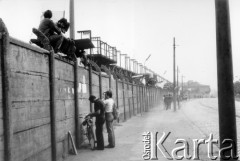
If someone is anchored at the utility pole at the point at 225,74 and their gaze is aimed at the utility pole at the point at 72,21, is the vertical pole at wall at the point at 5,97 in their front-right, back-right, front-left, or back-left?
front-left

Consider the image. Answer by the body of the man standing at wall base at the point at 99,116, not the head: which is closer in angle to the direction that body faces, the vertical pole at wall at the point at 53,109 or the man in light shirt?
the vertical pole at wall

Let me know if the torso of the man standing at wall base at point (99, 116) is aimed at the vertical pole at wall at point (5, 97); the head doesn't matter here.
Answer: no

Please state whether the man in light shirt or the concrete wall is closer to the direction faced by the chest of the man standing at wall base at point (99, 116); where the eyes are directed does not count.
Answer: the concrete wall

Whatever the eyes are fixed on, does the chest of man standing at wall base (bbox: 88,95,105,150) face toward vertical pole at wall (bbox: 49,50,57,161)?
no

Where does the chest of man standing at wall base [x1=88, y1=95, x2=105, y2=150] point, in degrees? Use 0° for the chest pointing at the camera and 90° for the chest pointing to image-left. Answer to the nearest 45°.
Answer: approximately 90°

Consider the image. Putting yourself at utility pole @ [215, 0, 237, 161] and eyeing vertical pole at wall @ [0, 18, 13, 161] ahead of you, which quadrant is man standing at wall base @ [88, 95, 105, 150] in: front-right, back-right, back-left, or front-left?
front-right

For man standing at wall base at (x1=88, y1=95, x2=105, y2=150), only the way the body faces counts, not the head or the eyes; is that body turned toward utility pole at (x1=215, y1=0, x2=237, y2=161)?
no

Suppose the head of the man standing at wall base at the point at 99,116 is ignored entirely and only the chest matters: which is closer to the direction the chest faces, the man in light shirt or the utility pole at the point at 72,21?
the utility pole
